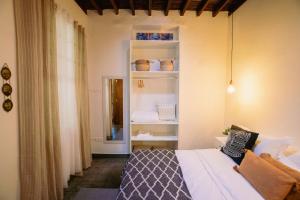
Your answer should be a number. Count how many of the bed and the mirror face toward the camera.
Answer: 1

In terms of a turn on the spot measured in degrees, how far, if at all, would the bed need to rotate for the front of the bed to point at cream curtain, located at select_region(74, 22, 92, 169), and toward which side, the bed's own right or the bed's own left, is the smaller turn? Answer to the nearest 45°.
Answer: approximately 45° to the bed's own right

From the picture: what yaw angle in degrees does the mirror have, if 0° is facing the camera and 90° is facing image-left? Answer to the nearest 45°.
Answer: approximately 0°

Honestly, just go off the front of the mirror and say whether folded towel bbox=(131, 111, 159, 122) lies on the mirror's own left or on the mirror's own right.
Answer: on the mirror's own left

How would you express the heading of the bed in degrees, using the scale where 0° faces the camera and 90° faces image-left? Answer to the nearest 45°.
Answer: approximately 90°

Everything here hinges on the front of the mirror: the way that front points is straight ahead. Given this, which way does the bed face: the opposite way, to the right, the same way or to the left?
to the right

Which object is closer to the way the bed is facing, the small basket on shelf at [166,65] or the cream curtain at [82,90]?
the cream curtain

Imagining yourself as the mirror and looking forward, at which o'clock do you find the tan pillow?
The tan pillow is roughly at 11 o'clock from the mirror.

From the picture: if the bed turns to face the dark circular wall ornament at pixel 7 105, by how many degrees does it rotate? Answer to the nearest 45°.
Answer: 0° — it already faces it
